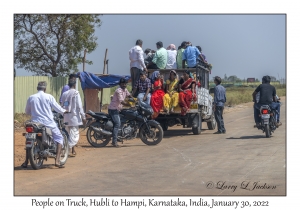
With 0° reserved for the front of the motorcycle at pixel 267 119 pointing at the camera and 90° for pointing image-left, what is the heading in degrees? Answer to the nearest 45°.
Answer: approximately 180°

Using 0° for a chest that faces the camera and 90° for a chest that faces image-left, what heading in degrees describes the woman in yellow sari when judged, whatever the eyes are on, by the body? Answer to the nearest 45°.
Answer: approximately 0°

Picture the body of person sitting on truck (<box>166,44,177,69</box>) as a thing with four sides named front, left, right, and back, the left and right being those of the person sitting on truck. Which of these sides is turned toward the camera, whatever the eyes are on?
back

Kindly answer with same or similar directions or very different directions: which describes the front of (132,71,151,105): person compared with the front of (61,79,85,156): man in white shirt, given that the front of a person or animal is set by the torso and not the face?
very different directions
